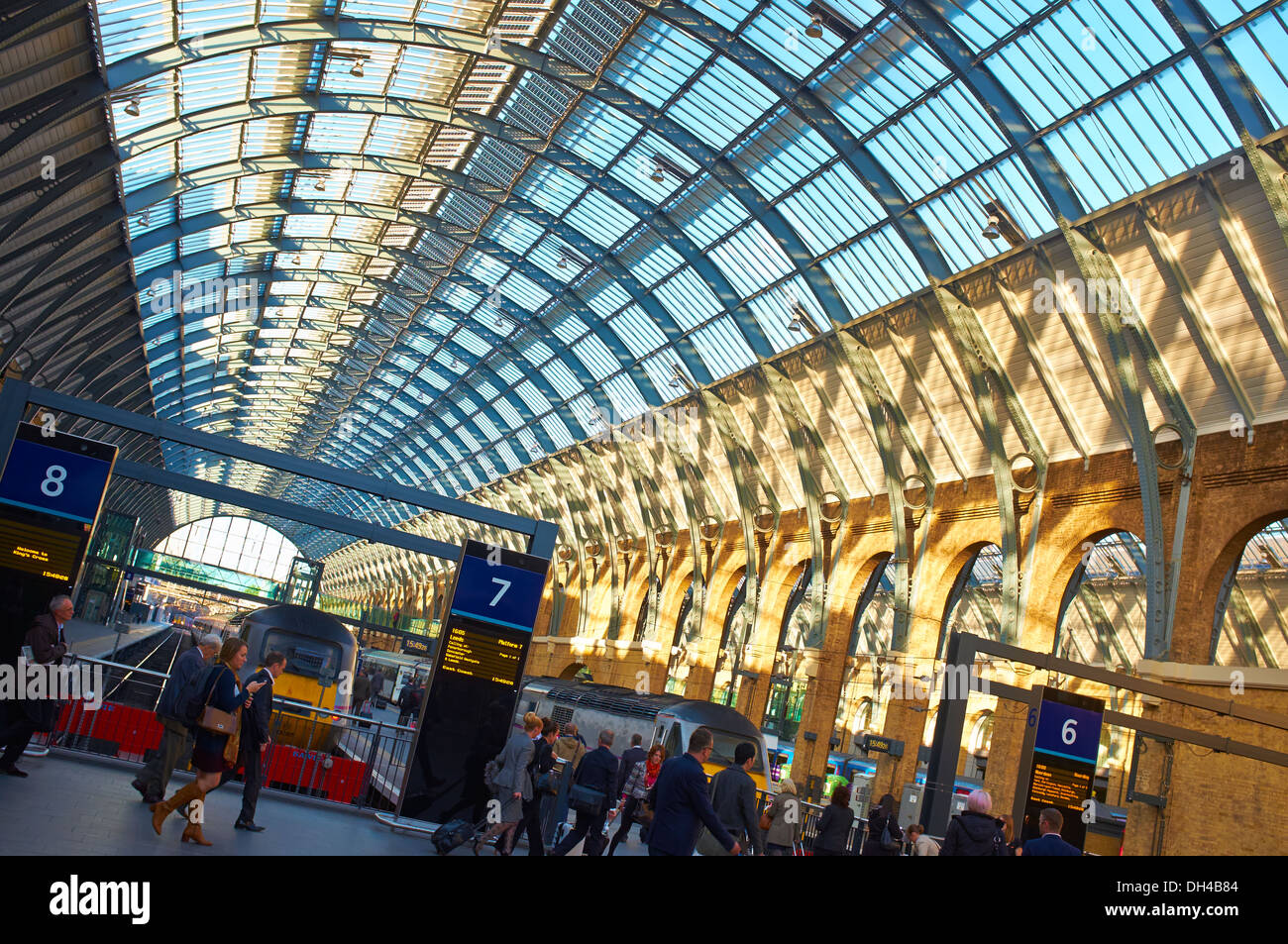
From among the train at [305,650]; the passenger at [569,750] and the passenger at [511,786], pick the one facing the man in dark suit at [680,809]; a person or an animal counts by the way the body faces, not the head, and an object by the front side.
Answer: the train

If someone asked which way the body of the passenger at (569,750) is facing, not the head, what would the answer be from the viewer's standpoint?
away from the camera

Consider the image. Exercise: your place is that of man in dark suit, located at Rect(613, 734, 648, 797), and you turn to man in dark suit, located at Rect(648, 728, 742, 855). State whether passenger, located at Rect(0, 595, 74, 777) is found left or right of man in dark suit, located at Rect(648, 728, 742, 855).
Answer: right

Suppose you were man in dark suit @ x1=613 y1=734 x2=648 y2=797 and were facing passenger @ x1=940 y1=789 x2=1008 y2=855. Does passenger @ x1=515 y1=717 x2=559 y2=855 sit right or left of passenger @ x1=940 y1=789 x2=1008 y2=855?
right

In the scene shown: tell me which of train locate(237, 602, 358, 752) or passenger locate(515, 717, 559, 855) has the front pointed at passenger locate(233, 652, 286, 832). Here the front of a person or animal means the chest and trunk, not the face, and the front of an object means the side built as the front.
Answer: the train

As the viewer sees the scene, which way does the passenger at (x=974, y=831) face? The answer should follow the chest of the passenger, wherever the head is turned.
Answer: away from the camera

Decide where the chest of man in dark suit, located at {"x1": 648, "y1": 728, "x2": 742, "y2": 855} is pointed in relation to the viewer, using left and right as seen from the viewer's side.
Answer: facing away from the viewer and to the right of the viewer

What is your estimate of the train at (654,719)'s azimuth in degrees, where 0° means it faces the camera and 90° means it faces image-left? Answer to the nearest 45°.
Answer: approximately 315°
